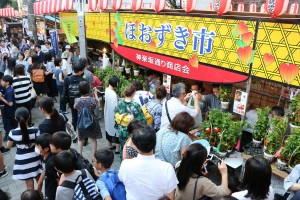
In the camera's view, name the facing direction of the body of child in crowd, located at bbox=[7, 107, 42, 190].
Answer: away from the camera

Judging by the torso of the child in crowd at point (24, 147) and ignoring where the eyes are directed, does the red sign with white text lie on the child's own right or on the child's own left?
on the child's own right

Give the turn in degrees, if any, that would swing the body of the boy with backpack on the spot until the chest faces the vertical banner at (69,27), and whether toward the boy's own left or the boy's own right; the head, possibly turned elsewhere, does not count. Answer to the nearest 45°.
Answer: approximately 45° to the boy's own right

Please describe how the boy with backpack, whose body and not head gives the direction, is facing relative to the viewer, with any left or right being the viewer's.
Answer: facing away from the viewer and to the left of the viewer

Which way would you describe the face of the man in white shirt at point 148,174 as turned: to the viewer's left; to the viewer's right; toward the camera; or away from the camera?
away from the camera

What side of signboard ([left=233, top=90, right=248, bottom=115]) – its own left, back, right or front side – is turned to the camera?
front

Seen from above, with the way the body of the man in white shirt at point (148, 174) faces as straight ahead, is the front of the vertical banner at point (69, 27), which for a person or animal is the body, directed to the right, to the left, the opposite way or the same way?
the opposite way

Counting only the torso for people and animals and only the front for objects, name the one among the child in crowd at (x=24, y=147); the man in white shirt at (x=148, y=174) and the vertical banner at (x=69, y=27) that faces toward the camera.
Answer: the vertical banner

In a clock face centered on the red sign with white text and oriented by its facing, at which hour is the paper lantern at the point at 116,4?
The paper lantern is roughly at 3 o'clock from the red sign with white text.

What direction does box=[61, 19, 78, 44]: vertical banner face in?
toward the camera

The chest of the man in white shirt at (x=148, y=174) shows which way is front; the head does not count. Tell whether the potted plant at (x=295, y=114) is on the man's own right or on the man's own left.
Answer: on the man's own right

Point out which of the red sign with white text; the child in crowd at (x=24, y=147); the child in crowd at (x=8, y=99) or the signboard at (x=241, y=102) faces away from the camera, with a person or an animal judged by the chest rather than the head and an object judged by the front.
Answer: the child in crowd at (x=24, y=147)

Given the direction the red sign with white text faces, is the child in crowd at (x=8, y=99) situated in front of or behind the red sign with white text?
in front

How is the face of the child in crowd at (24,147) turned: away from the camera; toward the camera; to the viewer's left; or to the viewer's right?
away from the camera

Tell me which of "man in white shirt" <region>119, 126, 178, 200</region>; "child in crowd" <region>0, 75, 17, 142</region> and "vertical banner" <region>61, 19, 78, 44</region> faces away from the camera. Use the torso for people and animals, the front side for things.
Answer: the man in white shirt

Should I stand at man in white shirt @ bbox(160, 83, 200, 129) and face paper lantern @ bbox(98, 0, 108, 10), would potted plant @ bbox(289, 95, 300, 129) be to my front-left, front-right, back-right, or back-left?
back-right
